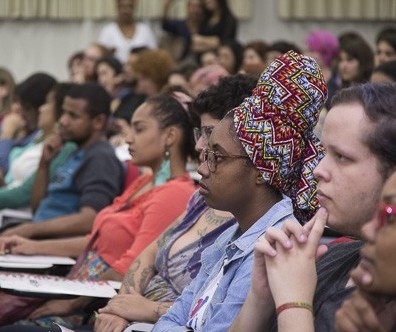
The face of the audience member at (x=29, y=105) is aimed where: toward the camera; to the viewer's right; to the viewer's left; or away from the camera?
to the viewer's left

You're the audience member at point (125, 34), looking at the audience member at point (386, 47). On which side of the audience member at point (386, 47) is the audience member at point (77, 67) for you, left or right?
right

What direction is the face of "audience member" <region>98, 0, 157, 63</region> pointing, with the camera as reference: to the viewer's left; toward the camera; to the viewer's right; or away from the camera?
toward the camera

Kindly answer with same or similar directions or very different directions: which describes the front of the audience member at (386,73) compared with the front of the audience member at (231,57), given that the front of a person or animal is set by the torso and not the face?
same or similar directions

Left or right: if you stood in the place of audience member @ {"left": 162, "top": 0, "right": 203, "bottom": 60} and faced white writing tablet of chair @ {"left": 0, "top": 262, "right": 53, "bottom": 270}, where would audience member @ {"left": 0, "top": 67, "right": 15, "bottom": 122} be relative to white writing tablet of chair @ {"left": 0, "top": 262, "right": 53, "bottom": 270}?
right

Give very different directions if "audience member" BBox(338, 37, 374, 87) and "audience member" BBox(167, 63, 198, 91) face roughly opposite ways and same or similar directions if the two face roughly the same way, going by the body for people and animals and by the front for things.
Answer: same or similar directions

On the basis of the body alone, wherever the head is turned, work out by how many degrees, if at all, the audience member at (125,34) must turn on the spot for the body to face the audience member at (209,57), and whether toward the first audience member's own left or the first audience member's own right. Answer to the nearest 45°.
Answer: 0° — they already face them

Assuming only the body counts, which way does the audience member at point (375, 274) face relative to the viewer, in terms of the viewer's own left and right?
facing to the left of the viewer

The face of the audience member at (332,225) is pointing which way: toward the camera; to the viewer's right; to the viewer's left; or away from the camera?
to the viewer's left

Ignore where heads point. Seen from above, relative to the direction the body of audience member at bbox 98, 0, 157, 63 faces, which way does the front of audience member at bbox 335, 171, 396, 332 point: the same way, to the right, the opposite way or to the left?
to the right
